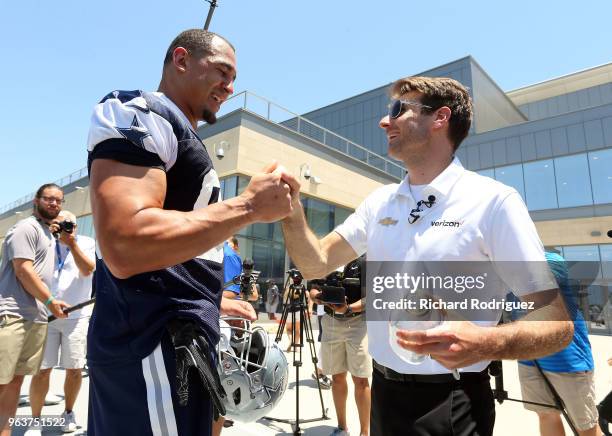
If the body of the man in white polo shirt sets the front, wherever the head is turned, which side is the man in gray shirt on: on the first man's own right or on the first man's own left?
on the first man's own right

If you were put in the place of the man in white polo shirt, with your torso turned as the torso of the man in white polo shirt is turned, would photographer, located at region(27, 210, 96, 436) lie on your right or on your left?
on your right

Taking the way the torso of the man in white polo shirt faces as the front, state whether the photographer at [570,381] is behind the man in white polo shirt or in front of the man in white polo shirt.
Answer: behind

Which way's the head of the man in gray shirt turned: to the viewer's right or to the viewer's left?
to the viewer's right

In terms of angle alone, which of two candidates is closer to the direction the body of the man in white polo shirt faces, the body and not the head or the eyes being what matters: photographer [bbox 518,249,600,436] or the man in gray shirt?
the man in gray shirt

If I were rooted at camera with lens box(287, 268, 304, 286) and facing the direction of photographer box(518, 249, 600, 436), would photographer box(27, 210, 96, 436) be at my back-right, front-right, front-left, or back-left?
back-right

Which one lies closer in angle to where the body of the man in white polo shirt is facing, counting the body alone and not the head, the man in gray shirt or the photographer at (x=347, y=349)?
the man in gray shirt

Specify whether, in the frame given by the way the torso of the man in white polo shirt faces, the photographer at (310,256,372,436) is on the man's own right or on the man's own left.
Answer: on the man's own right

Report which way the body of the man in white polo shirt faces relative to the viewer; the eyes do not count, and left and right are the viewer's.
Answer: facing the viewer and to the left of the viewer

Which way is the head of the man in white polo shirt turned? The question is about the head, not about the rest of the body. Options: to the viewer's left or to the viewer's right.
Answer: to the viewer's left
